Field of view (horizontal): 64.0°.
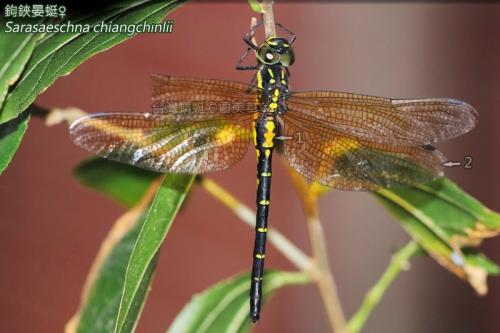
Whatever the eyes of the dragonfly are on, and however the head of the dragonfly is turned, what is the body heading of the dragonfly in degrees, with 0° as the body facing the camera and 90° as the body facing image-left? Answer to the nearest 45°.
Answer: approximately 180°
